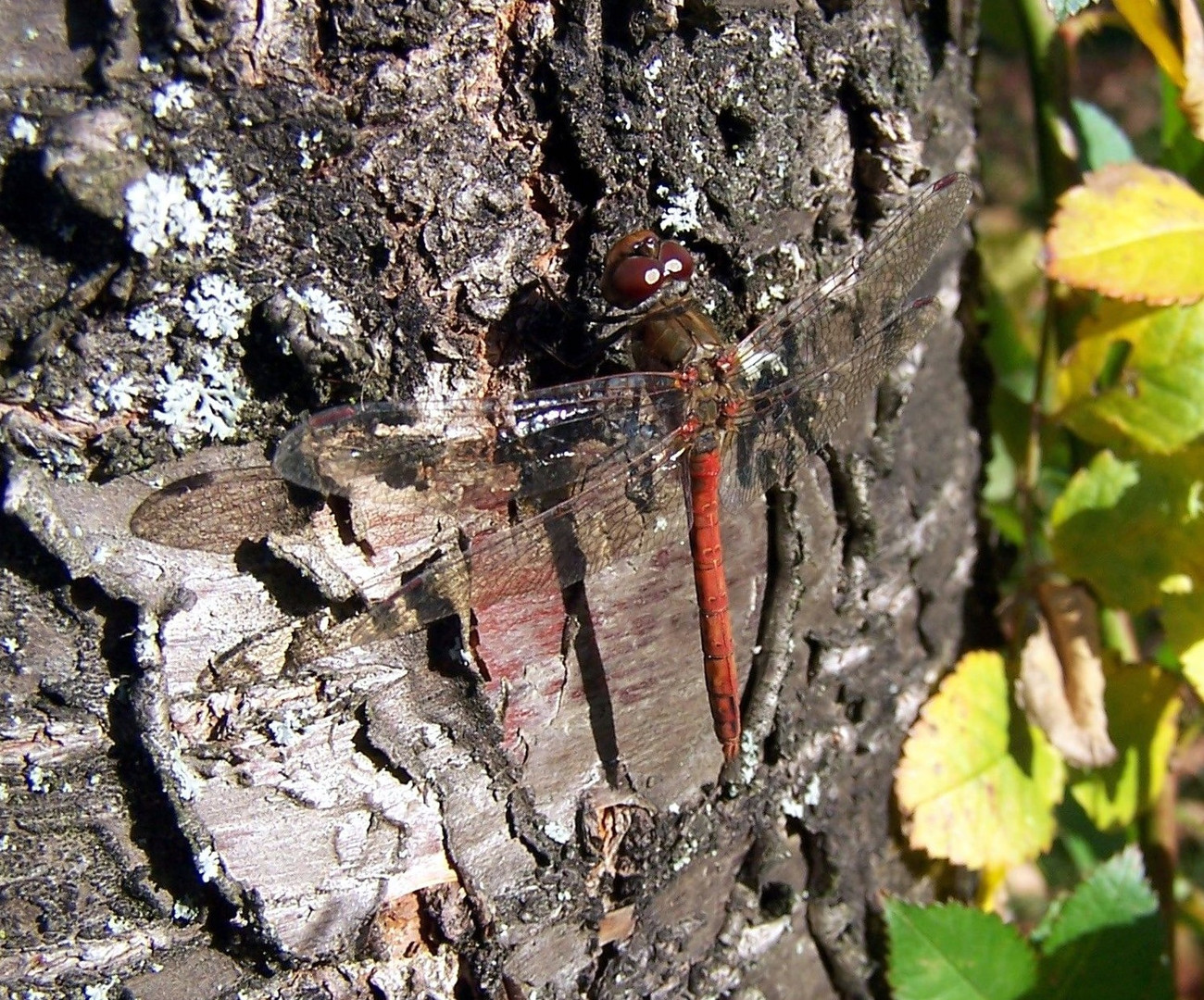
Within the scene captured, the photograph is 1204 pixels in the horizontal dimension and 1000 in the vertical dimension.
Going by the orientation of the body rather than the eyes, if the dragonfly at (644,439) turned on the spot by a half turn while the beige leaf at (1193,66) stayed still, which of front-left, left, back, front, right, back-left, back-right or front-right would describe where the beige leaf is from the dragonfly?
left

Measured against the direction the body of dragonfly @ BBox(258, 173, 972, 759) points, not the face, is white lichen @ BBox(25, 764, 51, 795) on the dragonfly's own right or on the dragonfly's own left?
on the dragonfly's own left

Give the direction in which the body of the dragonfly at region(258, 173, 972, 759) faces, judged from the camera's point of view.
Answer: away from the camera
